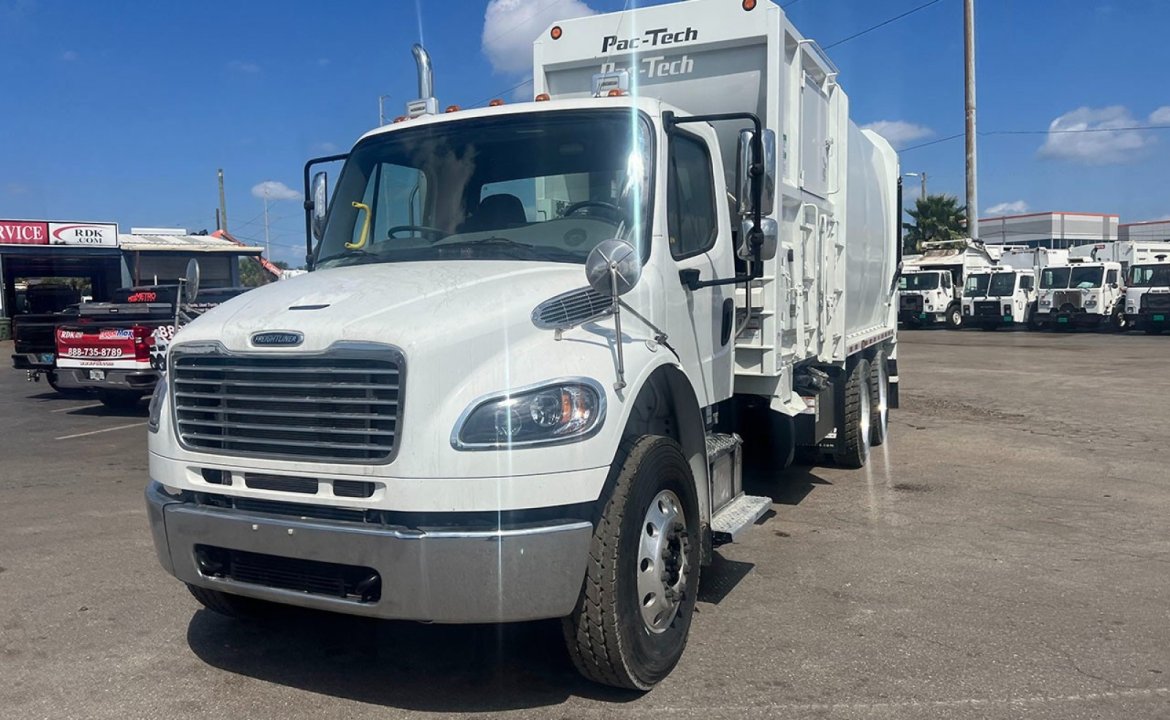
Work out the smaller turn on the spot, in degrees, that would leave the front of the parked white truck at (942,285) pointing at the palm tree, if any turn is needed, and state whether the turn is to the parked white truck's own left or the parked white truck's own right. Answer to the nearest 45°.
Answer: approximately 135° to the parked white truck's own right

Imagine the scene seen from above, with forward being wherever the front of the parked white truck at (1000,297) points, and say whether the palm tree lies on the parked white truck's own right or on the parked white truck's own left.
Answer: on the parked white truck's own right

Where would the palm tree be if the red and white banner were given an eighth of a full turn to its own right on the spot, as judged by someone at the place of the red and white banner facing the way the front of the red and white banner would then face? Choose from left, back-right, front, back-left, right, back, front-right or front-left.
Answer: back-left

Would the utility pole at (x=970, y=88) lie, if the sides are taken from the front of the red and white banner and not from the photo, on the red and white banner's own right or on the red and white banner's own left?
on the red and white banner's own left

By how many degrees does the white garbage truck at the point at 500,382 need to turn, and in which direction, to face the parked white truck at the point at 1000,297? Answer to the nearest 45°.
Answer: approximately 180°

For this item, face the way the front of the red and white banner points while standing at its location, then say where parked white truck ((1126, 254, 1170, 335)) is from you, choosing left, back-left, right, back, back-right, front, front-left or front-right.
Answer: front-left

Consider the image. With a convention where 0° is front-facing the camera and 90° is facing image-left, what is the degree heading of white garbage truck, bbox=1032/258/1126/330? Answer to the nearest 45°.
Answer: approximately 45°
